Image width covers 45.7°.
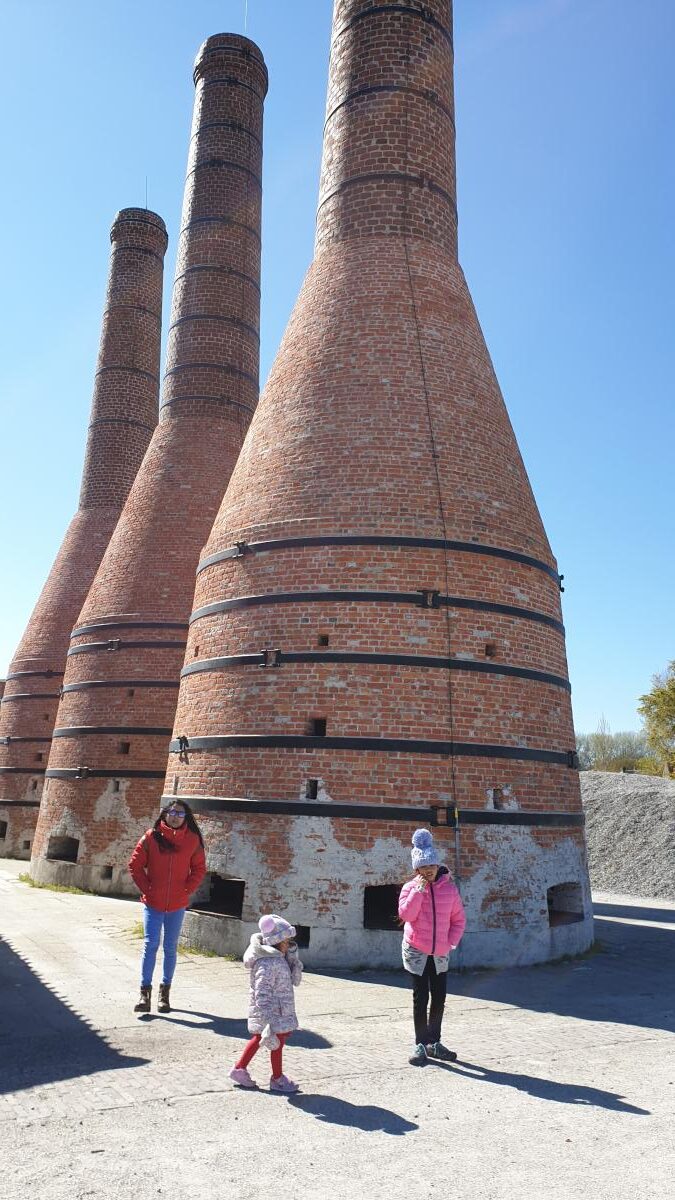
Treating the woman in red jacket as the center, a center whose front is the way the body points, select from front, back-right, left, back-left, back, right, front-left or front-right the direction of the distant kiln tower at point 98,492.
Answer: back

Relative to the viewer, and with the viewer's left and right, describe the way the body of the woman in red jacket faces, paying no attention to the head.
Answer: facing the viewer

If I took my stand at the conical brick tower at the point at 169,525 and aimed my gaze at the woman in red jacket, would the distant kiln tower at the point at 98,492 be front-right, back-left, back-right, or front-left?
back-right

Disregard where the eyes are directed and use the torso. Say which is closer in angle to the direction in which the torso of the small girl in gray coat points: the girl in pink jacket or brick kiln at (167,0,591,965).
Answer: the girl in pink jacket

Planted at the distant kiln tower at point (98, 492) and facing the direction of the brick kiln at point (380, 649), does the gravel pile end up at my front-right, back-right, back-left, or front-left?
front-left

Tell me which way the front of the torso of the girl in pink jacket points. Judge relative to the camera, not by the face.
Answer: toward the camera

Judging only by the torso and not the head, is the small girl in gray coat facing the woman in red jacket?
no

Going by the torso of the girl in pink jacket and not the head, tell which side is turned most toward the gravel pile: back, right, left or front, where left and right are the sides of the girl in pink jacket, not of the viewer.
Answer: back

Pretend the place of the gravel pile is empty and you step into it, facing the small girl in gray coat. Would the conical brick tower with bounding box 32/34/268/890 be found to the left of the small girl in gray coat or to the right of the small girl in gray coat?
right

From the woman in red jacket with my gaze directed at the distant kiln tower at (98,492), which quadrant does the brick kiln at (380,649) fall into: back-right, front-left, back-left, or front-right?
front-right

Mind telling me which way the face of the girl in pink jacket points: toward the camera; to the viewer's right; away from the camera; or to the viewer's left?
toward the camera

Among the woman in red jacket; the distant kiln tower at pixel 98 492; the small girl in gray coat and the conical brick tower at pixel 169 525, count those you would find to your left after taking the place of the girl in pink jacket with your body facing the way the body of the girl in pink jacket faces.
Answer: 0

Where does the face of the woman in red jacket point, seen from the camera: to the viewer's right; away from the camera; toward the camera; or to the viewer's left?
toward the camera
